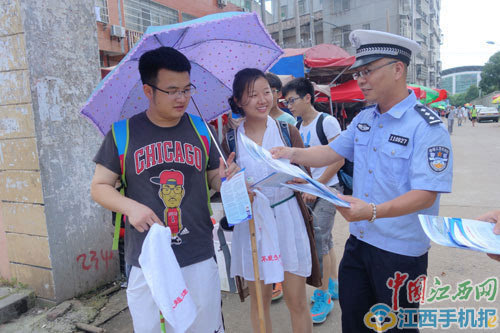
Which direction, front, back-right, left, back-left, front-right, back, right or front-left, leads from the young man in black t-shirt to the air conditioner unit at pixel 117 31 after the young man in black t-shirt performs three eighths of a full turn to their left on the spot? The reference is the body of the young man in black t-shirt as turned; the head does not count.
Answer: front-left

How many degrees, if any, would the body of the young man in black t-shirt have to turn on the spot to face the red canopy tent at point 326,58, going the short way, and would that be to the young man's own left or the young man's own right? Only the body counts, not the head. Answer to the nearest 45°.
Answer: approximately 135° to the young man's own left

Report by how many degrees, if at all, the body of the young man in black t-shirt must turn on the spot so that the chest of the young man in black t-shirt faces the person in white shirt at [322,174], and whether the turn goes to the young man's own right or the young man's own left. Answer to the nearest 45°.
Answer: approximately 135° to the young man's own left

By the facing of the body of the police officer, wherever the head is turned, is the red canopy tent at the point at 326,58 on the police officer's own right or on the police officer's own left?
on the police officer's own right

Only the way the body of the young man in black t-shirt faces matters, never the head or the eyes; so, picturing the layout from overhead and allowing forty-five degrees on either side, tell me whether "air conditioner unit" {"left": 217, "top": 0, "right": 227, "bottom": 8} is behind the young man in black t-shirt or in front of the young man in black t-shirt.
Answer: behind

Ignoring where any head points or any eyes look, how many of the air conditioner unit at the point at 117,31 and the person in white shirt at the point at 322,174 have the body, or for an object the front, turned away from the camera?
0

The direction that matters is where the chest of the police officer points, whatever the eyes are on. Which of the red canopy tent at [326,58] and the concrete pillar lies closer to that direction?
the concrete pillar

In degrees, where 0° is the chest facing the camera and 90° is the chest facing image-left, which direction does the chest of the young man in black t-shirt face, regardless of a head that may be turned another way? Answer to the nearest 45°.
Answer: approximately 0°

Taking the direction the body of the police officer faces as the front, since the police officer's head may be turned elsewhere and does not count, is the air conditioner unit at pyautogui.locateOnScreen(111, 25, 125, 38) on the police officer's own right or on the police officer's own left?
on the police officer's own right

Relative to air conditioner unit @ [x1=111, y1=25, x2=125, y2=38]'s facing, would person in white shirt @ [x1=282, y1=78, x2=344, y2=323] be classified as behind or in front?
in front

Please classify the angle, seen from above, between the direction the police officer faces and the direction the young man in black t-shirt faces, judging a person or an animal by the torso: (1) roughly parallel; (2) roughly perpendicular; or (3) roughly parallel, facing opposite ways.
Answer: roughly perpendicular

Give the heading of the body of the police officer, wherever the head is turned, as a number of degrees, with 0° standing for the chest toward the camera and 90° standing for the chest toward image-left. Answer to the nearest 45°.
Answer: approximately 45°

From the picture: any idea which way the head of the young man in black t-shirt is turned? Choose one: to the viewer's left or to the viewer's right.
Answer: to the viewer's right
